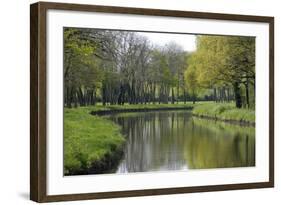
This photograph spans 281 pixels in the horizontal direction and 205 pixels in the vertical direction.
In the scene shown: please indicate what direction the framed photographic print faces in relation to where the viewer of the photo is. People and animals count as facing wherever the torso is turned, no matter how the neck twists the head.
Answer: facing the viewer and to the right of the viewer
